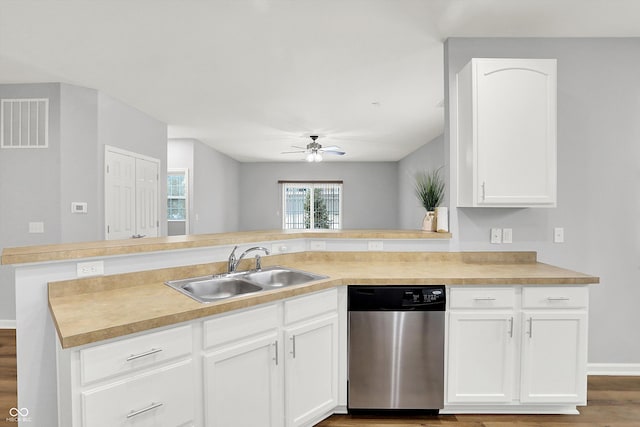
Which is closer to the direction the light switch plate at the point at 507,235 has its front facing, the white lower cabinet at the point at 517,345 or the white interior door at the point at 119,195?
the white lower cabinet

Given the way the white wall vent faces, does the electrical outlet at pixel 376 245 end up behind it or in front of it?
in front

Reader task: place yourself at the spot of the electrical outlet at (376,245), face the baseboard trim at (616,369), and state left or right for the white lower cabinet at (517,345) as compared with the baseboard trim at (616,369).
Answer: right

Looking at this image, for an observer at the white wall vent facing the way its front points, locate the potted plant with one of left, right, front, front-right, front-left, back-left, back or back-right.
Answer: front-left

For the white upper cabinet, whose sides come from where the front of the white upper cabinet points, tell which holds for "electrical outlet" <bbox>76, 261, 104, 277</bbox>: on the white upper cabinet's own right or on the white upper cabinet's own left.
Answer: on the white upper cabinet's own right

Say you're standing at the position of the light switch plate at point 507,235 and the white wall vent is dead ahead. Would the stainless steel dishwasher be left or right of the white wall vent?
left

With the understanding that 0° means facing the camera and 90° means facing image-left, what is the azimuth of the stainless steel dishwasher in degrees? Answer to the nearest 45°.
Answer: approximately 0°

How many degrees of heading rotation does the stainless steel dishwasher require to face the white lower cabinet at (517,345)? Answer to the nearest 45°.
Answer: approximately 90° to its left

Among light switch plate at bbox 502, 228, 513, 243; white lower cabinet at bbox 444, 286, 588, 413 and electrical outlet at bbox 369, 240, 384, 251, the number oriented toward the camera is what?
3

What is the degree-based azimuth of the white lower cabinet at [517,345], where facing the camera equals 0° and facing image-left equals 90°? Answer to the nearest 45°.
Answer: approximately 0°

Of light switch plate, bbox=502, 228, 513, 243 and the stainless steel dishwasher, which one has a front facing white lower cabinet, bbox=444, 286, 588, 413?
the light switch plate
